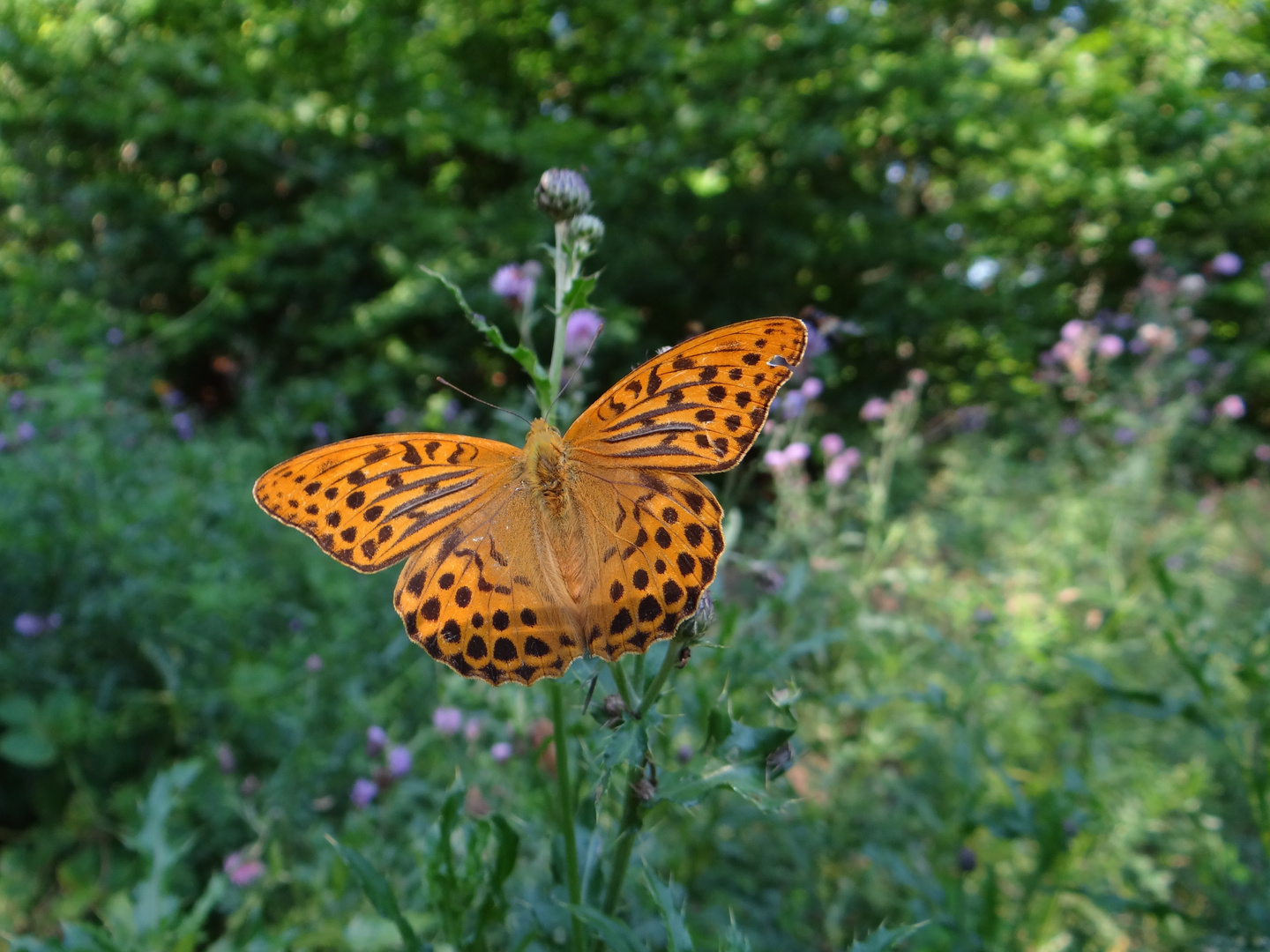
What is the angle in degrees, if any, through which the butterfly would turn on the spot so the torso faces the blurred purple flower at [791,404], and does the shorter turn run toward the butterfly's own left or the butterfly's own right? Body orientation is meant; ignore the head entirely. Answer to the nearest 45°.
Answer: approximately 45° to the butterfly's own right

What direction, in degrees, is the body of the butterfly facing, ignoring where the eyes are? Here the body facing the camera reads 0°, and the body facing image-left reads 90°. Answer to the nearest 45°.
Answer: approximately 180°

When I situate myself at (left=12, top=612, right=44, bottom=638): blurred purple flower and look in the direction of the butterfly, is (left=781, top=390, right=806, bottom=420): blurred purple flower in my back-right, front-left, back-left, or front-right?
front-left
